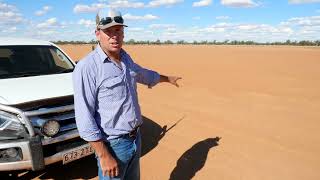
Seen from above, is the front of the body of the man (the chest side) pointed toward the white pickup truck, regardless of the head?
no

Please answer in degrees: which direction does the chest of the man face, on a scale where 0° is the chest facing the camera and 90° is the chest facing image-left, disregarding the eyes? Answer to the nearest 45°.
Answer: approximately 315°

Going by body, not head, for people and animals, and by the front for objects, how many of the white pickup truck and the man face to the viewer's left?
0

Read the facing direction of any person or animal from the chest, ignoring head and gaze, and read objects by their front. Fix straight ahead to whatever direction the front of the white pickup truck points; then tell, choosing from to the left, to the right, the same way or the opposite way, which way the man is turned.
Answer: the same way
